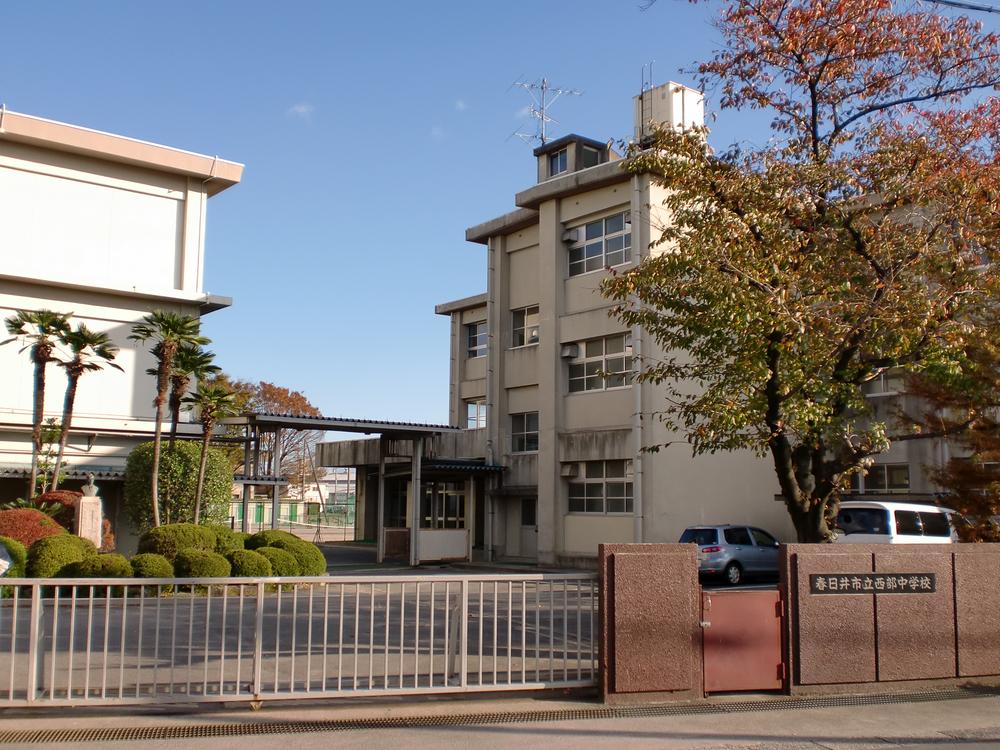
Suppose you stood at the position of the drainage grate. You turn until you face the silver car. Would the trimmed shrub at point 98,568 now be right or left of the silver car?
left

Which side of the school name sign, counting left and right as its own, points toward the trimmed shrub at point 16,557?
right

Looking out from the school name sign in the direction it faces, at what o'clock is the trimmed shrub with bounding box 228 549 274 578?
The trimmed shrub is roughly at 4 o'clock from the school name sign.

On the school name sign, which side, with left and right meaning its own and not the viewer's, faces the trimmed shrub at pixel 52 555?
right

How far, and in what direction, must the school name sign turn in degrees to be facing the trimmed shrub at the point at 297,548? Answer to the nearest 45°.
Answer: approximately 135° to its right

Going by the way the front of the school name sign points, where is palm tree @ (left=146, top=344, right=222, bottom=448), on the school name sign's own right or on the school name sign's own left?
on the school name sign's own right
